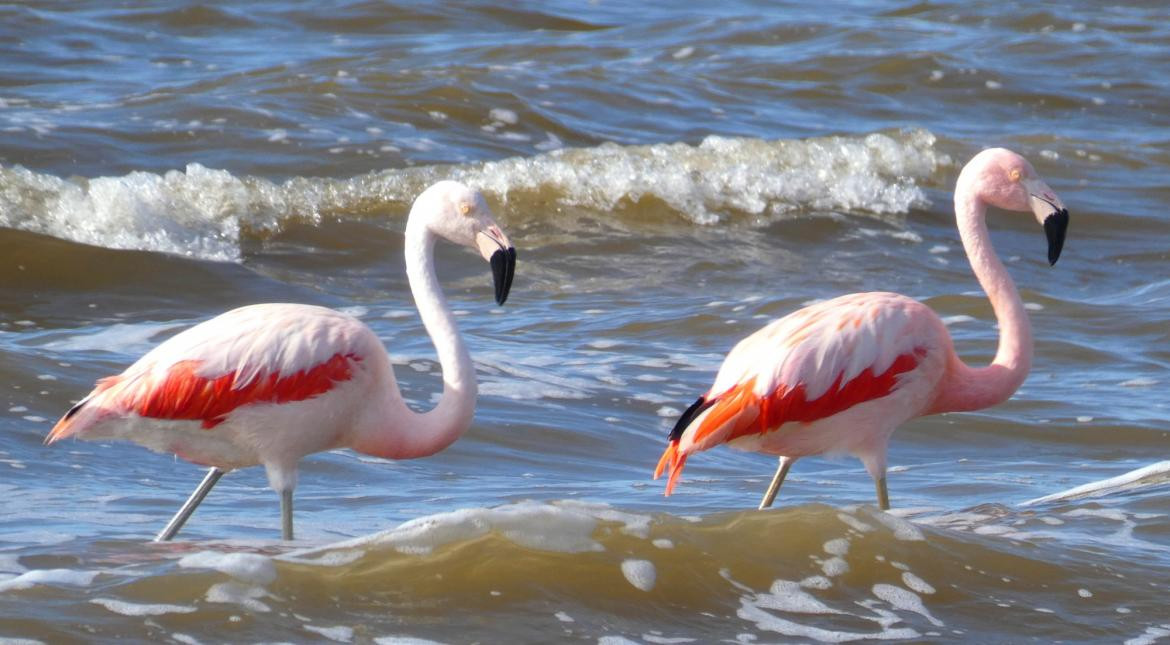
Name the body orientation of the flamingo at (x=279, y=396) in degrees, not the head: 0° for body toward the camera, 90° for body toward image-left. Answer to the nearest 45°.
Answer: approximately 270°
